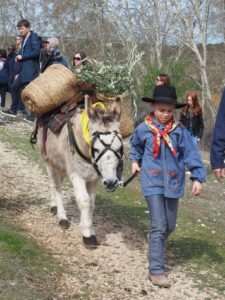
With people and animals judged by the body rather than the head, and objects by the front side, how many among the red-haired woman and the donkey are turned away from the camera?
0

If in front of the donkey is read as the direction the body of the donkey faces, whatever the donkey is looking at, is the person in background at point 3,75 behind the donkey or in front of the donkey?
behind

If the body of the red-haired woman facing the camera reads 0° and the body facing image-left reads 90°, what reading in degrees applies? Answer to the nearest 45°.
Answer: approximately 45°

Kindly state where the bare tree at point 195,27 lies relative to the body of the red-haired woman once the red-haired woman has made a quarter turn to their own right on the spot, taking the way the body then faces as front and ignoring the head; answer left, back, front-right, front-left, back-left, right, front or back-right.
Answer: front-right

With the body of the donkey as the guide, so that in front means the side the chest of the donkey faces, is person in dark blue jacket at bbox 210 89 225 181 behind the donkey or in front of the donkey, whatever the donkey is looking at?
in front

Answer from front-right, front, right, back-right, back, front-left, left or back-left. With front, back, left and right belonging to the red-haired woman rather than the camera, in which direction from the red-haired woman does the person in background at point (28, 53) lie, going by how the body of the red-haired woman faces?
front-right
